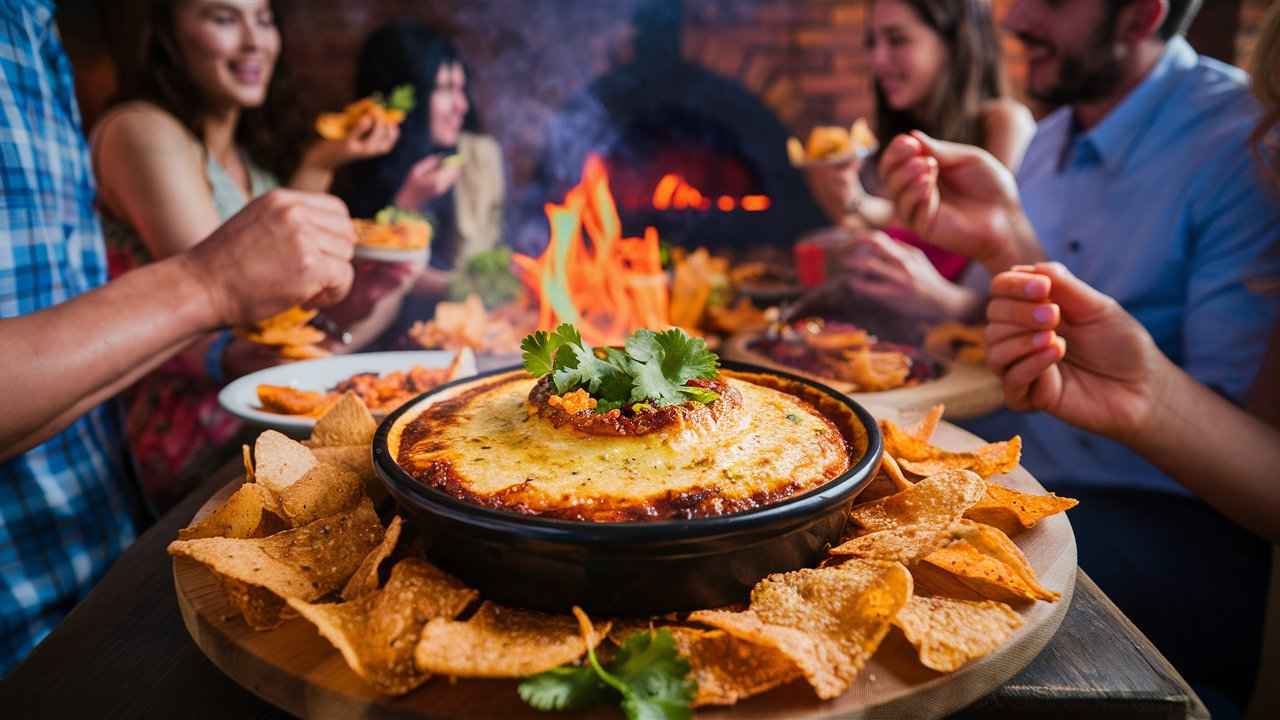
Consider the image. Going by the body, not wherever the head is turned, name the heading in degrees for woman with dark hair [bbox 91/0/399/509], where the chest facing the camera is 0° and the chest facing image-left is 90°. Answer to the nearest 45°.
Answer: approximately 315°

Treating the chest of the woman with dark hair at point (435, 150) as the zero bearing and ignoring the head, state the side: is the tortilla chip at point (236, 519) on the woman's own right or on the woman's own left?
on the woman's own right

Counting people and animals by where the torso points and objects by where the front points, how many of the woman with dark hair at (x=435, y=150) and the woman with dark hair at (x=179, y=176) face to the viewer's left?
0

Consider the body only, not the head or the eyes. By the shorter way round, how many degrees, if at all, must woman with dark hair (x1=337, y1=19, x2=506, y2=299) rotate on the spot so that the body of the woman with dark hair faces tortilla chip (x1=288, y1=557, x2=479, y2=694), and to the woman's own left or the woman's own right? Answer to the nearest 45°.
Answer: approximately 45° to the woman's own right

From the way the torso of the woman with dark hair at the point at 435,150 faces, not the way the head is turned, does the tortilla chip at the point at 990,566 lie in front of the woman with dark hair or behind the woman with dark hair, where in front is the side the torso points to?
in front

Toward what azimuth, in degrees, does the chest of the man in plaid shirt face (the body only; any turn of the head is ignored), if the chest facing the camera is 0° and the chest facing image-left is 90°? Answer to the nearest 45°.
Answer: approximately 270°

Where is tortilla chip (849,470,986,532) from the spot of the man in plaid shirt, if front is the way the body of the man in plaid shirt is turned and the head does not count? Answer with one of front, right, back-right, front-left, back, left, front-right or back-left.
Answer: front-right

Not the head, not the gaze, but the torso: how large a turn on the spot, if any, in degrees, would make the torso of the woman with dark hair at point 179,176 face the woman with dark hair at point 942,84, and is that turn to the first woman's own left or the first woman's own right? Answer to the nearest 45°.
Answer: approximately 45° to the first woman's own left

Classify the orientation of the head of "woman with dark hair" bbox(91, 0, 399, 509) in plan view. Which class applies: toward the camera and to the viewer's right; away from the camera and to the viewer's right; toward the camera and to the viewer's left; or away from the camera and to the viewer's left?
toward the camera and to the viewer's right
